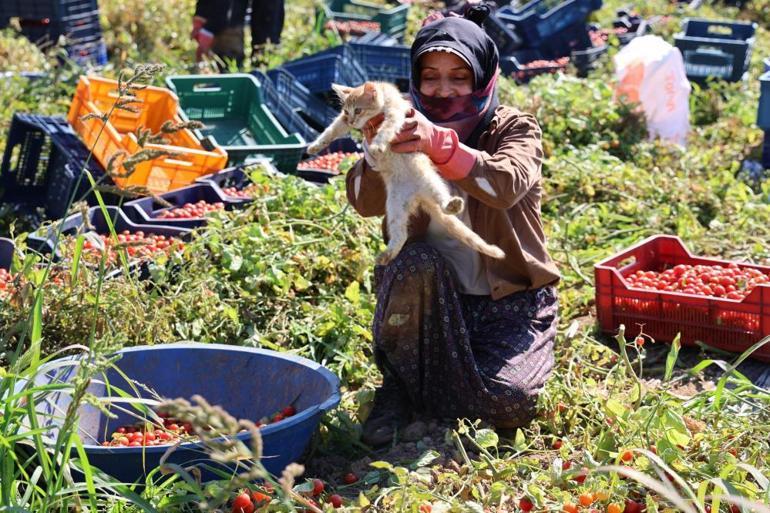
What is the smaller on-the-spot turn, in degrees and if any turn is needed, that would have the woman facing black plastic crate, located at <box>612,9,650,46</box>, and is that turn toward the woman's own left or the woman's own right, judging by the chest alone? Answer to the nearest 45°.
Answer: approximately 135° to the woman's own right

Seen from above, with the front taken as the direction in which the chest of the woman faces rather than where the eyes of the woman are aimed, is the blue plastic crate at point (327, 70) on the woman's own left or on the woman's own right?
on the woman's own right

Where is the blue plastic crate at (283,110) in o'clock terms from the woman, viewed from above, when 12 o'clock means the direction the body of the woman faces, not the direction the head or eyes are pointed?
The blue plastic crate is roughly at 4 o'clock from the woman.

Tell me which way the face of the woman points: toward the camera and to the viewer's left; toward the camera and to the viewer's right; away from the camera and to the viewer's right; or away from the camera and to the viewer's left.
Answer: toward the camera and to the viewer's left

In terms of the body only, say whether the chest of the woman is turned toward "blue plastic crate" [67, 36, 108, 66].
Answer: no

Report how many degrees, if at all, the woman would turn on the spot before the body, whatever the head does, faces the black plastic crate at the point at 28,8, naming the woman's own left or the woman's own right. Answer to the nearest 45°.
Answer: approximately 90° to the woman's own right

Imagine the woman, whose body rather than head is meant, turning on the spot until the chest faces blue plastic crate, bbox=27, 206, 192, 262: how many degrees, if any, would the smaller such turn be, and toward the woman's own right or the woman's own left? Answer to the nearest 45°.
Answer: approximately 90° to the woman's own right

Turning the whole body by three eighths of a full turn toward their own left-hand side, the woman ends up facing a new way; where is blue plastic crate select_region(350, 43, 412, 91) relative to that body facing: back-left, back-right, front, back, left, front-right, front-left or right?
left

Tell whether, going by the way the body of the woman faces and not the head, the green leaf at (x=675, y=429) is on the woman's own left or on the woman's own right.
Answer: on the woman's own left

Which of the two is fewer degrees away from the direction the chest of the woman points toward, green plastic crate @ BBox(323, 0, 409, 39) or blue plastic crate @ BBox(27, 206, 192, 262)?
the blue plastic crate

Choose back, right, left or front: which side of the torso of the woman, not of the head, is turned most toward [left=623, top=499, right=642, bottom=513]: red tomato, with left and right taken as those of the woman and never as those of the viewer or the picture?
left

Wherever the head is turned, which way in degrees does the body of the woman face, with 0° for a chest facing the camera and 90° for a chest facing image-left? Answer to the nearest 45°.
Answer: approximately 45°

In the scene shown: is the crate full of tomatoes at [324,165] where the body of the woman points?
no

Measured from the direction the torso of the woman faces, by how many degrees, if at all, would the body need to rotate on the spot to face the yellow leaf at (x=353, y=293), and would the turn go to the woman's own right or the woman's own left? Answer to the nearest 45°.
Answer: approximately 90° to the woman's own right

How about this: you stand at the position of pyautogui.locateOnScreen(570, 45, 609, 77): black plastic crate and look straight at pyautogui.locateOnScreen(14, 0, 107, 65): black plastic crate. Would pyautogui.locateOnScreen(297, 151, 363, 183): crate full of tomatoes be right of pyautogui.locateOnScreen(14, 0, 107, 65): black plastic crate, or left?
left

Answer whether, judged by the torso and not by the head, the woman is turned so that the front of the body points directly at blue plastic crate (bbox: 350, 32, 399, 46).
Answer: no

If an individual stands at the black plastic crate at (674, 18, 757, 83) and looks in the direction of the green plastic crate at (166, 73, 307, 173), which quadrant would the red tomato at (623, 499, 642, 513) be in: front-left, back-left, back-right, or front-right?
front-left
